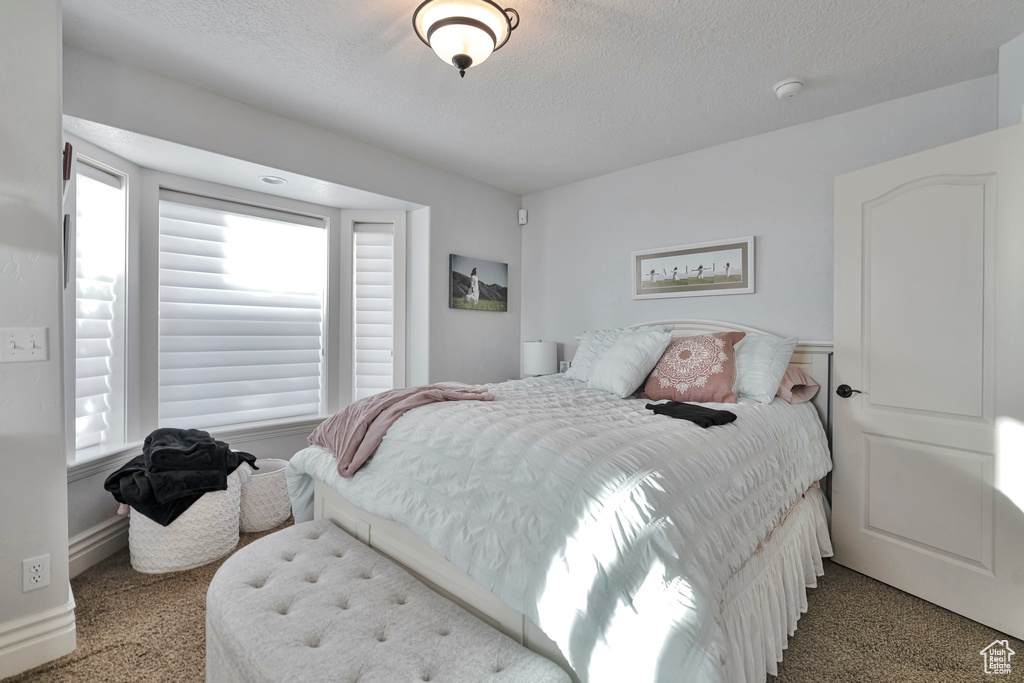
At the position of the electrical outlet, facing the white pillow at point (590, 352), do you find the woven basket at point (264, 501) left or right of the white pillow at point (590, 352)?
left

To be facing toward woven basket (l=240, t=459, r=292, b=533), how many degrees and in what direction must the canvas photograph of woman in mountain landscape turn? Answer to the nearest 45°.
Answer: approximately 90° to its right

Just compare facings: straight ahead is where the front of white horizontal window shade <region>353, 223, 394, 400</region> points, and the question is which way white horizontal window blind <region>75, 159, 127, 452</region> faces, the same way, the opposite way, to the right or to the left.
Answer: to the left

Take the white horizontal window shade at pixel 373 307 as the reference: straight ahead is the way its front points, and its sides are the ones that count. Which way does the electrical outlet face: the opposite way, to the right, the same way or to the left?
to the left

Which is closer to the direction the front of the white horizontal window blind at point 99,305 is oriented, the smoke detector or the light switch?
the smoke detector

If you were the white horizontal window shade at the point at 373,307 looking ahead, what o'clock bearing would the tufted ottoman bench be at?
The tufted ottoman bench is roughly at 12 o'clock from the white horizontal window shade.

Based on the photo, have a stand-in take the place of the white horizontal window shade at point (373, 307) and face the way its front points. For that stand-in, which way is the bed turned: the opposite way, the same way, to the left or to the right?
to the right
